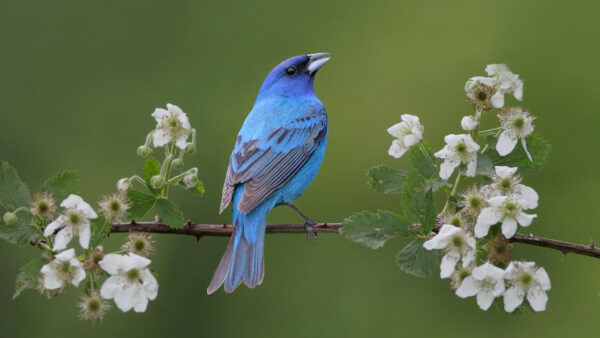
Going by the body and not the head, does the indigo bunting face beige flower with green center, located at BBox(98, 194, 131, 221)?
no

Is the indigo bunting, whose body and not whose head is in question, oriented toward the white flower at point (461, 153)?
no

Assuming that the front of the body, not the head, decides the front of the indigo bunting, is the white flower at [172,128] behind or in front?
behind

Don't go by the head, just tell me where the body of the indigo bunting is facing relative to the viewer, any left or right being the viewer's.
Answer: facing away from the viewer and to the right of the viewer

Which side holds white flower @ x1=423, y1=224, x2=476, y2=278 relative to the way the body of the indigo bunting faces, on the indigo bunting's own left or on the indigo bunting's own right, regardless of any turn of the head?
on the indigo bunting's own right

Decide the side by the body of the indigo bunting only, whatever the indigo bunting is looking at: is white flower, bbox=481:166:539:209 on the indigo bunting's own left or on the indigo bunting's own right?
on the indigo bunting's own right

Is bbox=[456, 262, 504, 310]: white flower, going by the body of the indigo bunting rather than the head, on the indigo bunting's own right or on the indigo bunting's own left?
on the indigo bunting's own right

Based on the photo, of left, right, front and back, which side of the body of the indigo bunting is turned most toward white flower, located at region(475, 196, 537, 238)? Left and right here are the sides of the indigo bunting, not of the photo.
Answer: right

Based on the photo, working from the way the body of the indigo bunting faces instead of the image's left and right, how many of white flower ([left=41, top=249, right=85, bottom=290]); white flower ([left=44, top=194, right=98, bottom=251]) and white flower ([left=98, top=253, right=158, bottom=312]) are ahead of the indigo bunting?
0

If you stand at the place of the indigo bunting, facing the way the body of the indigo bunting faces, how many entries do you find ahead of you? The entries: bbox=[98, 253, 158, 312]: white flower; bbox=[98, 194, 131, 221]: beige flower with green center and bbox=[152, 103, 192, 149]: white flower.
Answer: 0
